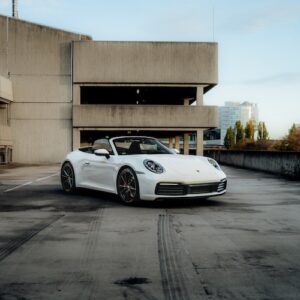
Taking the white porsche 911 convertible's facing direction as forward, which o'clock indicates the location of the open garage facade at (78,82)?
The open garage facade is roughly at 7 o'clock from the white porsche 911 convertible.

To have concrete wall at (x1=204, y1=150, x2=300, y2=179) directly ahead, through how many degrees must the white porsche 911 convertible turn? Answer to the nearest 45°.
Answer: approximately 90° to its left

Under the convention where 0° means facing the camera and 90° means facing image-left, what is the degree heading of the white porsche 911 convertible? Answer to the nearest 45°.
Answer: approximately 315°

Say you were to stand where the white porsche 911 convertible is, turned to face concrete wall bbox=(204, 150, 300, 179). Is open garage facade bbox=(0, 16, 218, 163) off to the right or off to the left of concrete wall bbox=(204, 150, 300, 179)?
left
